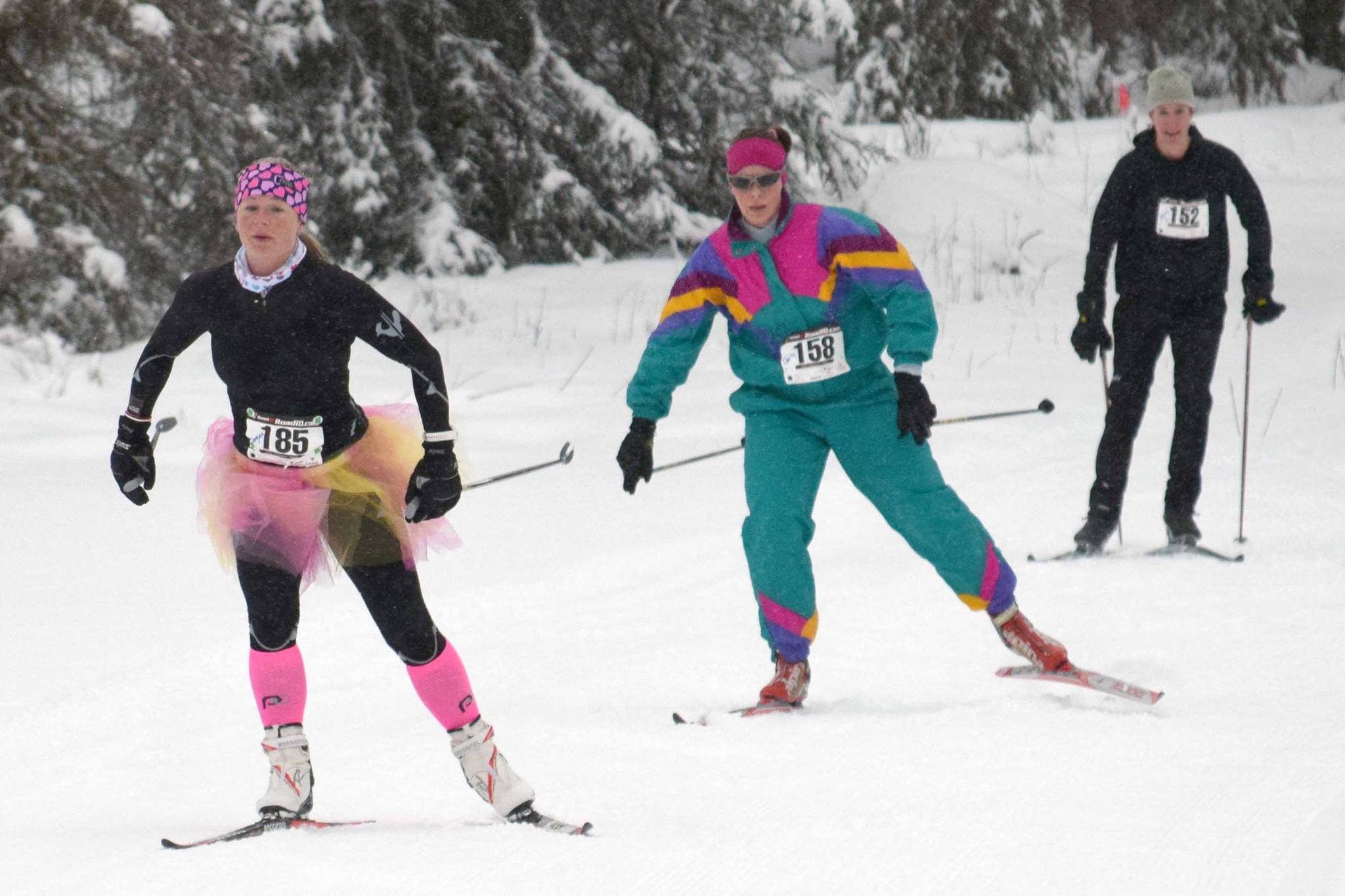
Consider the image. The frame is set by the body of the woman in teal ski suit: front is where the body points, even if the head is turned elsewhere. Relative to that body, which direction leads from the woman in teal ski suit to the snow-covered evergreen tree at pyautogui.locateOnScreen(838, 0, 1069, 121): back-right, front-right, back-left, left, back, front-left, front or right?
back

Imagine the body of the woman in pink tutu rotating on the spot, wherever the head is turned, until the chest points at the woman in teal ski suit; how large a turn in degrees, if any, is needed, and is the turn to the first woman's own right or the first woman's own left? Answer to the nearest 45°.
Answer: approximately 135° to the first woman's own left

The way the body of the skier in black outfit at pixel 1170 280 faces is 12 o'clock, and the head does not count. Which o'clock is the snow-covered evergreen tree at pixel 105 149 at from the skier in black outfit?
The snow-covered evergreen tree is roughly at 4 o'clock from the skier in black outfit.

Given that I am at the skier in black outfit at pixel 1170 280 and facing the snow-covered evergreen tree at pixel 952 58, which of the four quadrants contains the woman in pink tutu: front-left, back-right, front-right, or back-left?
back-left

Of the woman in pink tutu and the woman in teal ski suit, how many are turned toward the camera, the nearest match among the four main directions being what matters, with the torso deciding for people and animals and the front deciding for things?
2

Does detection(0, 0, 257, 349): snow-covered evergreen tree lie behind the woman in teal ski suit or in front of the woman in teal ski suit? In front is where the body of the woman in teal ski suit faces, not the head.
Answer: behind
